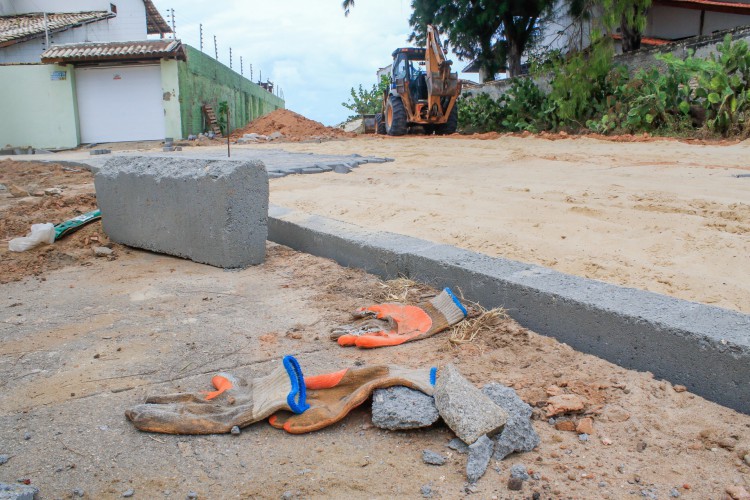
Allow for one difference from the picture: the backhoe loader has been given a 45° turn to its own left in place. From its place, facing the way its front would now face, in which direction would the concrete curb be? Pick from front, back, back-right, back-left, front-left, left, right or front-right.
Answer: left

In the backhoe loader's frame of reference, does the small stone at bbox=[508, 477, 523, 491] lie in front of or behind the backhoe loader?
behind

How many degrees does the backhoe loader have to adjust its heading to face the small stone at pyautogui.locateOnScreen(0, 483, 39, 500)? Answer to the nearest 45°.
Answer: approximately 135° to its left

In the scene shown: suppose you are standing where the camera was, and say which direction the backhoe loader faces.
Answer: facing away from the viewer and to the left of the viewer

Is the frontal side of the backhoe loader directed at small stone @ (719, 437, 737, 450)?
no

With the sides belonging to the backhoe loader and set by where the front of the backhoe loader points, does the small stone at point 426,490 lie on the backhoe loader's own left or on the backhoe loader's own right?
on the backhoe loader's own left

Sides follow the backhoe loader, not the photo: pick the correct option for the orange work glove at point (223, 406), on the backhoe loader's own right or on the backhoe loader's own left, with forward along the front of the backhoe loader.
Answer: on the backhoe loader's own left

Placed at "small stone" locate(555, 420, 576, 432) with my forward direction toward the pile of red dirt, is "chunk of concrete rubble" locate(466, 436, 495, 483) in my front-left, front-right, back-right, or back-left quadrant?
back-left

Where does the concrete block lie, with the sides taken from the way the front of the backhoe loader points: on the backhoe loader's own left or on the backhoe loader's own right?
on the backhoe loader's own left

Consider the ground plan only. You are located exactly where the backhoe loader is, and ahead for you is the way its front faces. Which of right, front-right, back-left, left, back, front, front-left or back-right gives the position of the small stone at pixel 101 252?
back-left

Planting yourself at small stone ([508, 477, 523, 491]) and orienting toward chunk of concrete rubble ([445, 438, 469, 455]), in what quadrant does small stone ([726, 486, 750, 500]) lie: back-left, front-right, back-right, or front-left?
back-right

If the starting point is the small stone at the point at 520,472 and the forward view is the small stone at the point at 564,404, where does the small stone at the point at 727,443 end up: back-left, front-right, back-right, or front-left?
front-right

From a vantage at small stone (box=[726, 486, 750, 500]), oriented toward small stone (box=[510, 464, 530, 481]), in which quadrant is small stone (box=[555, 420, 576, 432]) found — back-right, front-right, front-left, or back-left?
front-right

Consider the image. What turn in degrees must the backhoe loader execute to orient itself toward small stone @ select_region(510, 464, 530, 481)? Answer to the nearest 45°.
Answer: approximately 135° to its left

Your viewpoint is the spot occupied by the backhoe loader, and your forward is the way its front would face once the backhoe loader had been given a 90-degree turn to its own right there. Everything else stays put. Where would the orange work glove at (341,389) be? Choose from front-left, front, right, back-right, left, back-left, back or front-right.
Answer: back-right

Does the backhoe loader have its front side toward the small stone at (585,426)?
no

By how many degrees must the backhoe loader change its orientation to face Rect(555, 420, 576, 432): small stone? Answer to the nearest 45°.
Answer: approximately 135° to its left
